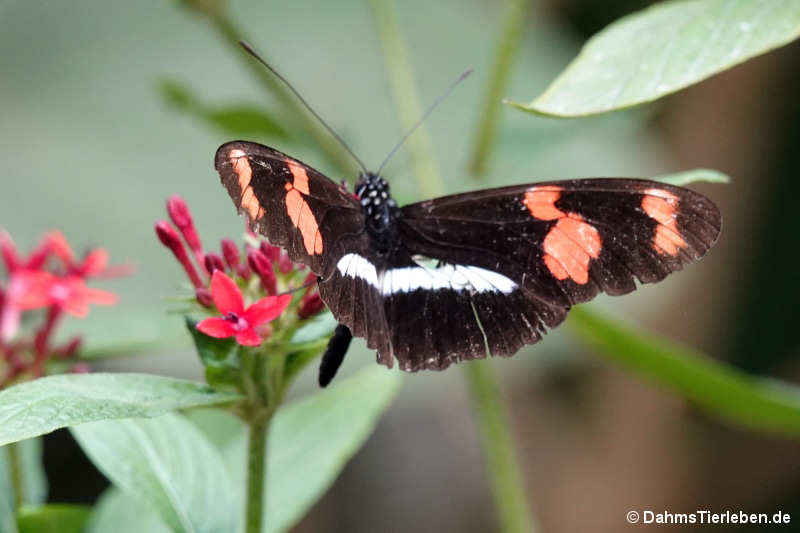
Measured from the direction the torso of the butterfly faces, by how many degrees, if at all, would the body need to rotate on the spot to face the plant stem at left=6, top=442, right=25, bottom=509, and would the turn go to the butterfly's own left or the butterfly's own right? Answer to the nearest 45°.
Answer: approximately 90° to the butterfly's own left

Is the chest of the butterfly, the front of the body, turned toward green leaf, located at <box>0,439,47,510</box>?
no

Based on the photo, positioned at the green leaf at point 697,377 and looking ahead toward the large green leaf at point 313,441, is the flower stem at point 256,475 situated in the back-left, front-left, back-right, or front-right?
front-left

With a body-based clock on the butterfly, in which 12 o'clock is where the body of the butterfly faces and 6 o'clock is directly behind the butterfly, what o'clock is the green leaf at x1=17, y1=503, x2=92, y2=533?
The green leaf is roughly at 9 o'clock from the butterfly.

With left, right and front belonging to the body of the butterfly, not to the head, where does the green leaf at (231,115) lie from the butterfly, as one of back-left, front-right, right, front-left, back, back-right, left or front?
front-left

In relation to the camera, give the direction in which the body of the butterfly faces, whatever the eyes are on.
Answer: away from the camera
